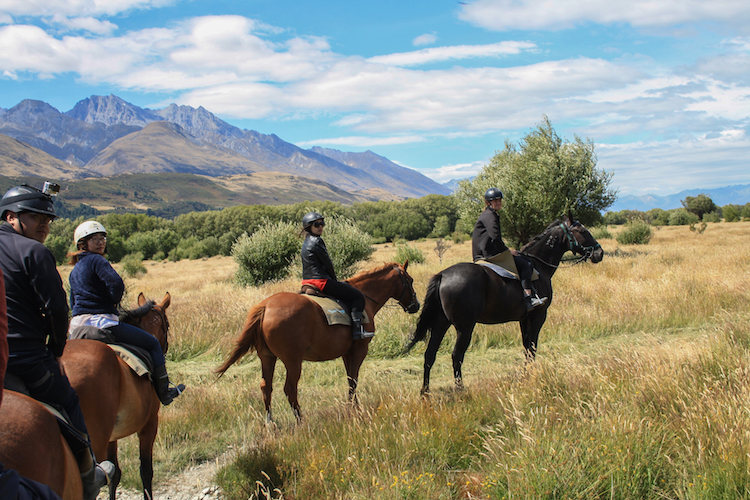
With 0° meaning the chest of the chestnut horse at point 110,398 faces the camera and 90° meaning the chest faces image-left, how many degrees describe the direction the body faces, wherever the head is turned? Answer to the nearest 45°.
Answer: approximately 225°

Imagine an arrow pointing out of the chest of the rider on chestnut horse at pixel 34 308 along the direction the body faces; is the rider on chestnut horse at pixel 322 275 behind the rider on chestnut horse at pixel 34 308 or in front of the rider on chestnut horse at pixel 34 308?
in front

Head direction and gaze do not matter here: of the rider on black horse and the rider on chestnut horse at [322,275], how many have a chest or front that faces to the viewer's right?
2

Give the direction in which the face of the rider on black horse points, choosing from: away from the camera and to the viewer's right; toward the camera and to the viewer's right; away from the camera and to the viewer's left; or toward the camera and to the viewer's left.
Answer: toward the camera and to the viewer's right

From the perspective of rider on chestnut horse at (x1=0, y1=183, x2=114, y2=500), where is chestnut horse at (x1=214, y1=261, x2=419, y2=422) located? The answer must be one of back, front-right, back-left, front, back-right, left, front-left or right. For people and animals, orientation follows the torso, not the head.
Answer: front

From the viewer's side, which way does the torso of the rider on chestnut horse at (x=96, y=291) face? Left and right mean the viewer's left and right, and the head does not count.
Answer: facing away from the viewer and to the right of the viewer

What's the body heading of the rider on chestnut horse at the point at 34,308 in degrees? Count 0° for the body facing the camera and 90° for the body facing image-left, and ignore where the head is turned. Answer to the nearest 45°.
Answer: approximately 225°

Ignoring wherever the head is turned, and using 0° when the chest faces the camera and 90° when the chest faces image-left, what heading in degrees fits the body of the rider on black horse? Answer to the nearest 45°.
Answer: approximately 270°

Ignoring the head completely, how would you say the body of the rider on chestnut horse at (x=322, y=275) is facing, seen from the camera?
to the viewer's right

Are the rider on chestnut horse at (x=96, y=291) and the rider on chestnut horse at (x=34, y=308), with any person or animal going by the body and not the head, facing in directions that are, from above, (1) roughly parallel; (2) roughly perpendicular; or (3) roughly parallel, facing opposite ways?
roughly parallel

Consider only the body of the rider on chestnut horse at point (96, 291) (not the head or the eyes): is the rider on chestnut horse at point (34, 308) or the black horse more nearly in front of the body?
the black horse
